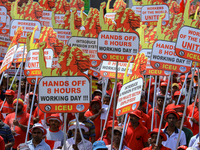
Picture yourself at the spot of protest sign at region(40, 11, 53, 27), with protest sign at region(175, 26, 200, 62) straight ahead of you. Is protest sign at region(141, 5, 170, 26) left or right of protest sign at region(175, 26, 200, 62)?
left

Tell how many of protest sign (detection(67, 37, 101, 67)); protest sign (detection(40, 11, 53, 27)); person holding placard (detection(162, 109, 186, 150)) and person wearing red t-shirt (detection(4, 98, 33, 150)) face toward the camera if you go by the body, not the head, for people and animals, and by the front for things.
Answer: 4

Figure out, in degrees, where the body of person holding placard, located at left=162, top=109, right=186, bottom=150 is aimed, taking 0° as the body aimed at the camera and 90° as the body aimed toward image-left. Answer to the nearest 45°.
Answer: approximately 0°

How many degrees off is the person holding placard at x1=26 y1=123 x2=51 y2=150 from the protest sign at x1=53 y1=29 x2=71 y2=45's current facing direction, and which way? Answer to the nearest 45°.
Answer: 0° — it already faces them

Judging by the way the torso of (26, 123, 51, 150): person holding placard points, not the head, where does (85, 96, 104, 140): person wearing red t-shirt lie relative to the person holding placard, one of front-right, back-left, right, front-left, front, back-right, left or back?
back-left

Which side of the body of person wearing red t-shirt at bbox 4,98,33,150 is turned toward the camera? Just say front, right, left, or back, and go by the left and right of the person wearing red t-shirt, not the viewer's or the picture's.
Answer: front

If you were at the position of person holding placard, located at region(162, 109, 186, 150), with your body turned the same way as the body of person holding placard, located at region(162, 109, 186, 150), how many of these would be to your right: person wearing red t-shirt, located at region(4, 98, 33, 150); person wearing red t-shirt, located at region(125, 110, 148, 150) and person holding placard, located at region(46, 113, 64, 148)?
3

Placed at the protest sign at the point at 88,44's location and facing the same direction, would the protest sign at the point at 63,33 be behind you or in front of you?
behind

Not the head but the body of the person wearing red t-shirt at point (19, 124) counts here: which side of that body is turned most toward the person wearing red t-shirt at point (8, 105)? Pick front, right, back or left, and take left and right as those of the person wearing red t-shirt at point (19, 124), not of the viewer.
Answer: back

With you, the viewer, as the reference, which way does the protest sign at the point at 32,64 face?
facing the viewer

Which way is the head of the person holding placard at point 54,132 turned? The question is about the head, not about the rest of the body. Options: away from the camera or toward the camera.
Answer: toward the camera

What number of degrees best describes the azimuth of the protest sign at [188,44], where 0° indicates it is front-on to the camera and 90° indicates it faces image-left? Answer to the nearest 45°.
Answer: approximately 0°

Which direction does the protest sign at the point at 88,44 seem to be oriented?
toward the camera

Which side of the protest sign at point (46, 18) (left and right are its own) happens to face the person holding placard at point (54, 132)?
front
